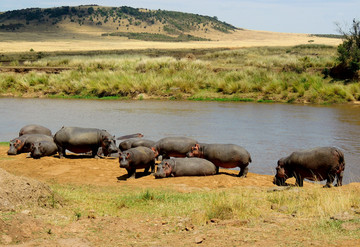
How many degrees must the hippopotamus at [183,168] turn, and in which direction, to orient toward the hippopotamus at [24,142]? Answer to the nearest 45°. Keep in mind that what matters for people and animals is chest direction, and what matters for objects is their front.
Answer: approximately 45° to its right

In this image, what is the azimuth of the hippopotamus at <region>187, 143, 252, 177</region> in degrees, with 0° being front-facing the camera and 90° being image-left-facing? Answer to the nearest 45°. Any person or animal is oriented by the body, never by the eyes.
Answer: approximately 90°

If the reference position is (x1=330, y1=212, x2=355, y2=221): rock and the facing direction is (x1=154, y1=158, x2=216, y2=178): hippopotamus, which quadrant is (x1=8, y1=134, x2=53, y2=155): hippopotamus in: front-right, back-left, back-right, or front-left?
front-left

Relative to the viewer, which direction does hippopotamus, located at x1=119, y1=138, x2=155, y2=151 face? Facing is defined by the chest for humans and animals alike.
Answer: to the viewer's left

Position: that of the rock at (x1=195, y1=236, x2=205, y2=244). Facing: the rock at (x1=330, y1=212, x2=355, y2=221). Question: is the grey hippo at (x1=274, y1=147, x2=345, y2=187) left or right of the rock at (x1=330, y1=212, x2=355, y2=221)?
left

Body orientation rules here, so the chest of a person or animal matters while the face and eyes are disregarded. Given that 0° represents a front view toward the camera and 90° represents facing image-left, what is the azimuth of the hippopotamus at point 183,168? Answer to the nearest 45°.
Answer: approximately 90°

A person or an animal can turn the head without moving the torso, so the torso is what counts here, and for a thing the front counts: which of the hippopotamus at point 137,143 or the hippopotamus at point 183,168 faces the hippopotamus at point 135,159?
the hippopotamus at point 183,168

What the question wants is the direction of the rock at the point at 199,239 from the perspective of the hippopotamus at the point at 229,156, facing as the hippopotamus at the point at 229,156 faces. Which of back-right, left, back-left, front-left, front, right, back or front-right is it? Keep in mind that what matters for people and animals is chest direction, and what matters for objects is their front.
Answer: left

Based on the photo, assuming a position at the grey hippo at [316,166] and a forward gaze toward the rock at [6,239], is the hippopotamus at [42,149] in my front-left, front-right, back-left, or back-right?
front-right

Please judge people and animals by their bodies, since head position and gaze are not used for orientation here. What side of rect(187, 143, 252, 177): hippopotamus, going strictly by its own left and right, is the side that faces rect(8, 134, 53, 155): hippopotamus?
front
